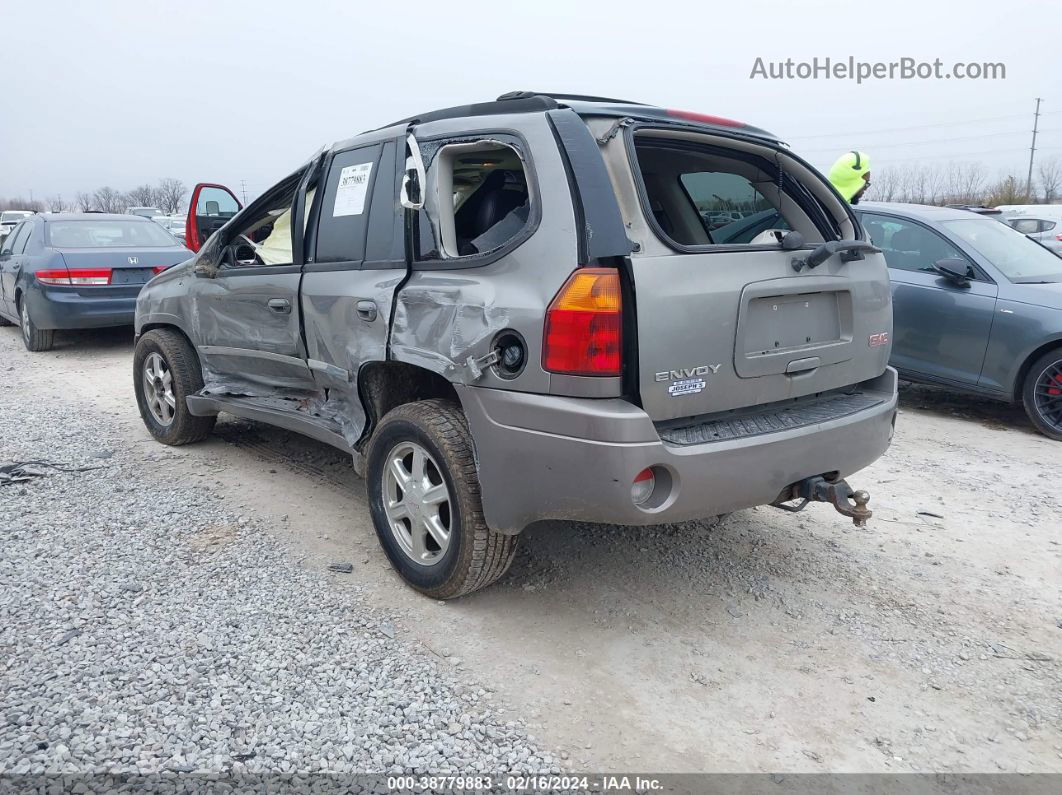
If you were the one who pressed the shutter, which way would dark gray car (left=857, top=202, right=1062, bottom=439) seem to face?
facing the viewer and to the right of the viewer

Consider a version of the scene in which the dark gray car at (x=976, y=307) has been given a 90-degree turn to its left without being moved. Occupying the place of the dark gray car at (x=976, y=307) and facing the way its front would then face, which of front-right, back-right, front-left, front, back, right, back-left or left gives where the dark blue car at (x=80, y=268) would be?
back-left

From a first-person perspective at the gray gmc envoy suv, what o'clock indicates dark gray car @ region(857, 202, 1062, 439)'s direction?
The dark gray car is roughly at 3 o'clock from the gray gmc envoy suv.

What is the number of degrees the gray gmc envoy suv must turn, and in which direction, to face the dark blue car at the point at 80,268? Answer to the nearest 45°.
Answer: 0° — it already faces it

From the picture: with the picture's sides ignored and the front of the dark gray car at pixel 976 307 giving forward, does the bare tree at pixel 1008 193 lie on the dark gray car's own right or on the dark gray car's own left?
on the dark gray car's own left

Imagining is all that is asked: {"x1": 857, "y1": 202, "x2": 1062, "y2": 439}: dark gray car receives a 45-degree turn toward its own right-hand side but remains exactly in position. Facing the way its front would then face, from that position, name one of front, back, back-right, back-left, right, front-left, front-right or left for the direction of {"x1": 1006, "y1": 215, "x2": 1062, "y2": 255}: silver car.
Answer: back

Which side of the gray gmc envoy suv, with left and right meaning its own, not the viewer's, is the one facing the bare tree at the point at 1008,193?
right

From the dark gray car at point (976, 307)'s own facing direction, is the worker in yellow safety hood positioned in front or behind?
behind

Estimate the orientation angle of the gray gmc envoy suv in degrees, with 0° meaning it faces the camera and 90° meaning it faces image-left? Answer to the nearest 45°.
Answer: approximately 135°
